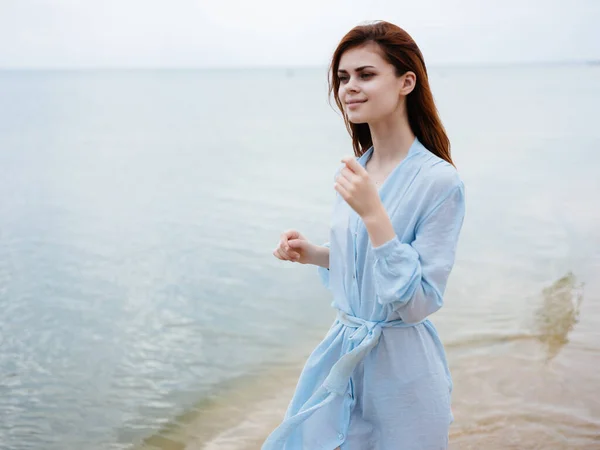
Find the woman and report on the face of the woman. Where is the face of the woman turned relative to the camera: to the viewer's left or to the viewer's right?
to the viewer's left

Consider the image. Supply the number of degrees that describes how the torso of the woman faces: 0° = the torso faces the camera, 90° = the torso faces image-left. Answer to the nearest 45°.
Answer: approximately 45°
